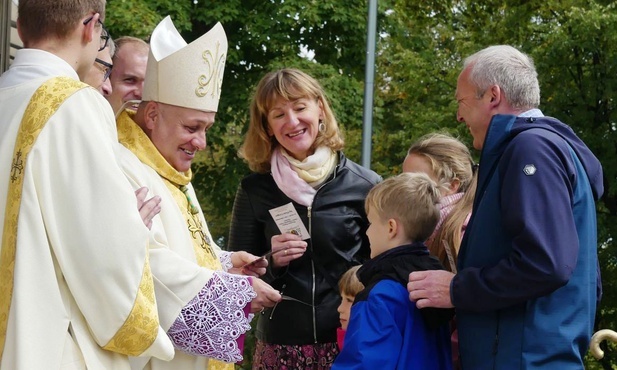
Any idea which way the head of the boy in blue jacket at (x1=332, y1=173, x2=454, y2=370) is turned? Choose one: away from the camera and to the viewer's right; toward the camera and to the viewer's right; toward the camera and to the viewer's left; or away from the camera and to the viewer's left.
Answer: away from the camera and to the viewer's left

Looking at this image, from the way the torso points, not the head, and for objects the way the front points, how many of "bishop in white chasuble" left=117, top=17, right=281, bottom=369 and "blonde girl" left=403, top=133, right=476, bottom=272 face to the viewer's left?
1

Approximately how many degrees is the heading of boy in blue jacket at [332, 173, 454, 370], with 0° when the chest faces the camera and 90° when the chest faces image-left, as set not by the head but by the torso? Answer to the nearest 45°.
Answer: approximately 90°

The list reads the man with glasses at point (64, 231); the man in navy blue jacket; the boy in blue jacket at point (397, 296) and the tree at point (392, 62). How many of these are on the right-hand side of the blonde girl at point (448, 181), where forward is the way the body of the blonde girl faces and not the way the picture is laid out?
1

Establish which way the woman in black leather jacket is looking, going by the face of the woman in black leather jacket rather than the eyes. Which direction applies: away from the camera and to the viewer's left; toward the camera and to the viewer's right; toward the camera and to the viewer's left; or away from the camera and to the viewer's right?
toward the camera and to the viewer's left

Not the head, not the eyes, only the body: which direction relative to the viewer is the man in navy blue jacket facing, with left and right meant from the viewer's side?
facing to the left of the viewer

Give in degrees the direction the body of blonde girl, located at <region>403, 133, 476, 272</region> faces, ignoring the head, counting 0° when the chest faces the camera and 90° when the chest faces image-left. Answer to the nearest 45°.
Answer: approximately 90°

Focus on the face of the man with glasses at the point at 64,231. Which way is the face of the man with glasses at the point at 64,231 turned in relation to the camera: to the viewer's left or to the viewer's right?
to the viewer's right

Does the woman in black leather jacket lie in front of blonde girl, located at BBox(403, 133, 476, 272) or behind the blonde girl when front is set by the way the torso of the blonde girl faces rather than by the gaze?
in front

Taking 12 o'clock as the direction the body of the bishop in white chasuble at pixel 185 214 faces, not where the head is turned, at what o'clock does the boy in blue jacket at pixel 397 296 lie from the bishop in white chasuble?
The boy in blue jacket is roughly at 11 o'clock from the bishop in white chasuble.

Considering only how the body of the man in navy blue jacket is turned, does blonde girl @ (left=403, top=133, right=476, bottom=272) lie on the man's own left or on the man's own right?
on the man's own right
